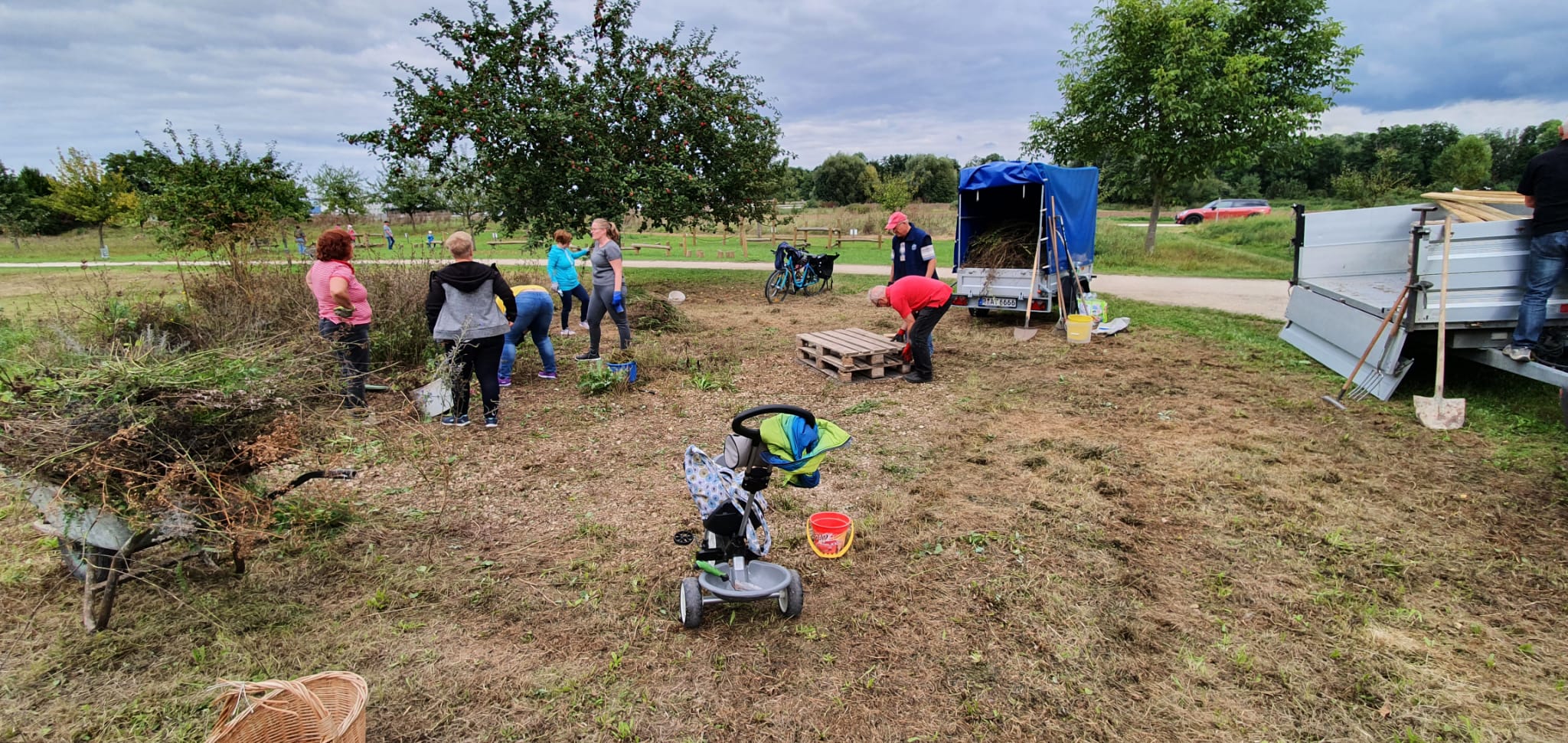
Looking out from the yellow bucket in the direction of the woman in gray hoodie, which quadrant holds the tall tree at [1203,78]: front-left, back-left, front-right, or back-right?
back-right

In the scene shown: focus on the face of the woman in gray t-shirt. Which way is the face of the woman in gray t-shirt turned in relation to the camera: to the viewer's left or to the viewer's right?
to the viewer's left

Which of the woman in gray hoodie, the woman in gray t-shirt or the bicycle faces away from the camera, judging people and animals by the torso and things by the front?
the woman in gray hoodie

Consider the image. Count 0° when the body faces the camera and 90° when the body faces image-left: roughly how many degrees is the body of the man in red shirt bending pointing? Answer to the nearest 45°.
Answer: approximately 90°

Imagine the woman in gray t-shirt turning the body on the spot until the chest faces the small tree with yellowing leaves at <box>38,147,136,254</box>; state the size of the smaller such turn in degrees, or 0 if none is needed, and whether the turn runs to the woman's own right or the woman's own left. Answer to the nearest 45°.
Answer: approximately 45° to the woman's own right

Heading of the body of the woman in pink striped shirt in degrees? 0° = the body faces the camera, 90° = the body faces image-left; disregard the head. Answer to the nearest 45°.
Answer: approximately 225°

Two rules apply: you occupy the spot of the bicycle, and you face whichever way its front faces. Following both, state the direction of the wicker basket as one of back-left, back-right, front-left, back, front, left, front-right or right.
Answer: front-left

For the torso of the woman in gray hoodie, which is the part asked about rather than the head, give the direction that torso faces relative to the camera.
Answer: away from the camera

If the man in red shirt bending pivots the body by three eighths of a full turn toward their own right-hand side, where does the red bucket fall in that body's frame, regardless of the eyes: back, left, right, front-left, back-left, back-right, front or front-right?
back-right

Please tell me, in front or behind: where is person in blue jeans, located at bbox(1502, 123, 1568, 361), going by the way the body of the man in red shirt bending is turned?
behind

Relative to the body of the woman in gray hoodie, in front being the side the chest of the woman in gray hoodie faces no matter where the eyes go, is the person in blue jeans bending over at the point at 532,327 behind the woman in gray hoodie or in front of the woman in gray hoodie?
in front

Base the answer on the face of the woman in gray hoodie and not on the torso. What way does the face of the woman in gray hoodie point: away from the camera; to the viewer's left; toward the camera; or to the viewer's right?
away from the camera

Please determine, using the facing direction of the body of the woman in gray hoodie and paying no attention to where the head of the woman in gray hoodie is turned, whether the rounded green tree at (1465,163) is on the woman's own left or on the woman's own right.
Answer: on the woman's own right
